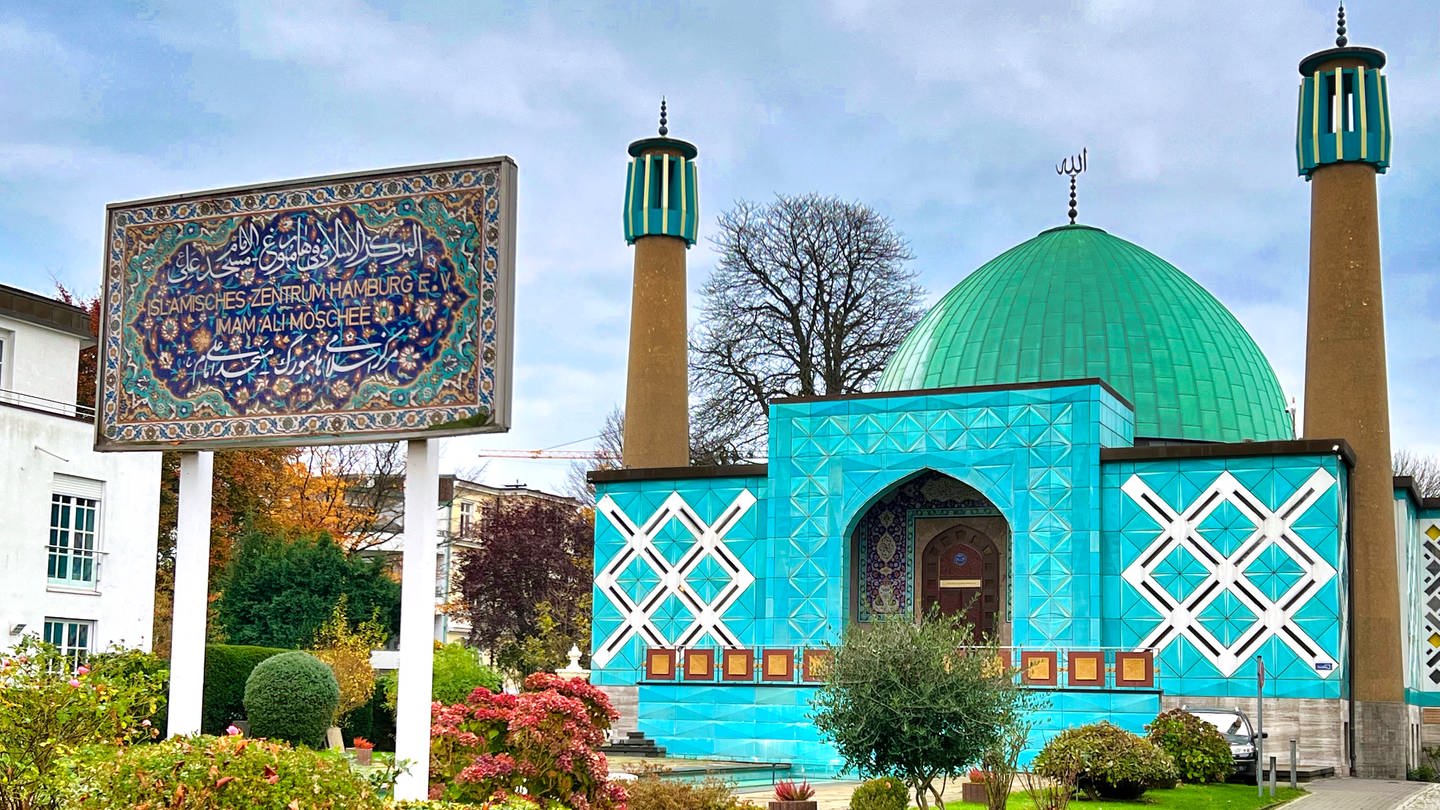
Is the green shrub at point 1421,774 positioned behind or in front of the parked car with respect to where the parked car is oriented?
behind

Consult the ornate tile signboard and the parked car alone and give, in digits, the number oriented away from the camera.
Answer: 0

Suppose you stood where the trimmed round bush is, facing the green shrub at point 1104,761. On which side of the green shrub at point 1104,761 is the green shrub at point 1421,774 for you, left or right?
left

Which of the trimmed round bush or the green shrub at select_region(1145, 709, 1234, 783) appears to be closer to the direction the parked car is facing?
the green shrub

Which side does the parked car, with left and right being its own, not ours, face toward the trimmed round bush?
right

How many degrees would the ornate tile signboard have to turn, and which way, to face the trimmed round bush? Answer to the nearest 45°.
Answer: approximately 135° to its right

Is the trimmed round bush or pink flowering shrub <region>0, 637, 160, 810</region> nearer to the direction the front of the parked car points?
the pink flowering shrub

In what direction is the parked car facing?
toward the camera

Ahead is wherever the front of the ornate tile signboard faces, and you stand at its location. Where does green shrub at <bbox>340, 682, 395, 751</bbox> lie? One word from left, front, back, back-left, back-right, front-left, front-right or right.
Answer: back-right

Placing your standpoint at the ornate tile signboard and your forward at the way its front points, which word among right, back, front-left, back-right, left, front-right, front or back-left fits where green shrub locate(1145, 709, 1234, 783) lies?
back

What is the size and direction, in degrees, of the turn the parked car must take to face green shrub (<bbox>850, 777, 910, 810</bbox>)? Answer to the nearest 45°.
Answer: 0° — it already faces it

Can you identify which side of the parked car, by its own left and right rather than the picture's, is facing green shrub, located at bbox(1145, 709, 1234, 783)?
front

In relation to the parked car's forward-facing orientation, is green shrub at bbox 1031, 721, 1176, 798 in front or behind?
in front

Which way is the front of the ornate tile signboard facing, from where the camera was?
facing the viewer and to the left of the viewer

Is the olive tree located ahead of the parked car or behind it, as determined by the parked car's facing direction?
ahead
